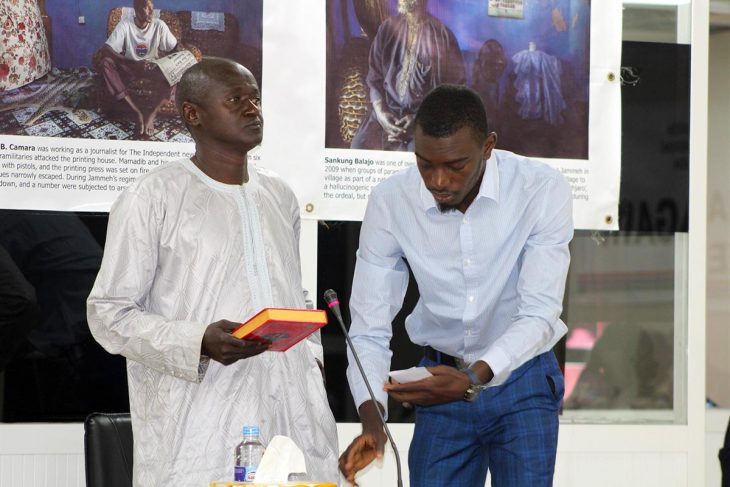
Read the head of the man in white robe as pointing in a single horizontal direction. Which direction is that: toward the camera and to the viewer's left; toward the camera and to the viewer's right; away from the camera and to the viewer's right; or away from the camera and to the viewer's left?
toward the camera and to the viewer's right

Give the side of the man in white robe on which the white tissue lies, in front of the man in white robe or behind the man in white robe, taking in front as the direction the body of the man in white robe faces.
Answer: in front

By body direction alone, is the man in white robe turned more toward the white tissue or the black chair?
the white tissue

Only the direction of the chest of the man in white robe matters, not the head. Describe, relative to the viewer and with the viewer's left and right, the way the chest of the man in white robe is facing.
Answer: facing the viewer and to the right of the viewer

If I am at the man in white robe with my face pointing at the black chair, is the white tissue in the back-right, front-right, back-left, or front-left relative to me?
back-left
